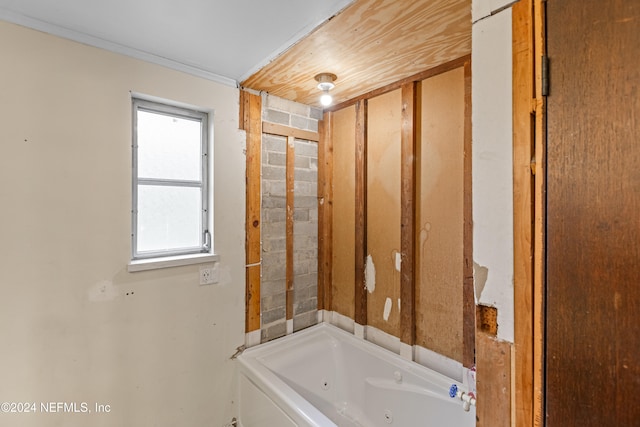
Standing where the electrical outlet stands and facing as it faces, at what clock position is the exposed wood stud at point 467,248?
The exposed wood stud is roughly at 10 o'clock from the electrical outlet.

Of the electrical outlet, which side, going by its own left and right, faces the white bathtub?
left

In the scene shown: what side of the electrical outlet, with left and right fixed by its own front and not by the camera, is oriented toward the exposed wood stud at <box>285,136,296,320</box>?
left

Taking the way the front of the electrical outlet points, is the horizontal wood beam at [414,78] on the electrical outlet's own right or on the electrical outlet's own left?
on the electrical outlet's own left

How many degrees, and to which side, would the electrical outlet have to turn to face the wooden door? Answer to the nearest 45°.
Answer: approximately 45° to its left

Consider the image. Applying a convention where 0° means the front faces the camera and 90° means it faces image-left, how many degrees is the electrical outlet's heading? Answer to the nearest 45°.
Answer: approximately 0°

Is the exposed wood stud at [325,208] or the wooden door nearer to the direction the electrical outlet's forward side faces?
the wooden door
